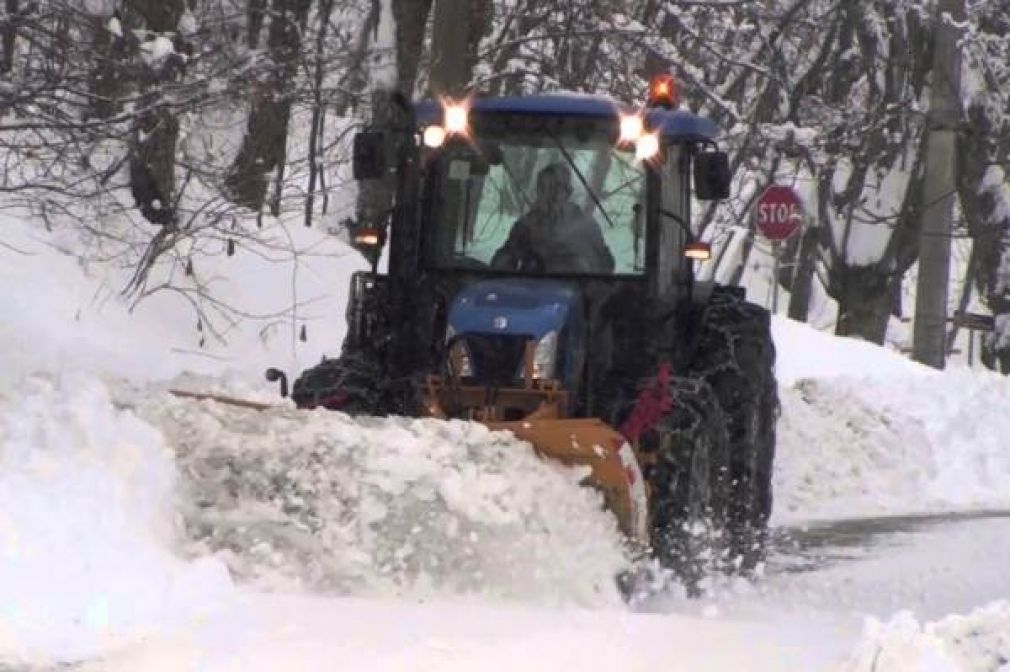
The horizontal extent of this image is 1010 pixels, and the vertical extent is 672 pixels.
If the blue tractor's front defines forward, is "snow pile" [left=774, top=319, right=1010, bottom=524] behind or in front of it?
behind

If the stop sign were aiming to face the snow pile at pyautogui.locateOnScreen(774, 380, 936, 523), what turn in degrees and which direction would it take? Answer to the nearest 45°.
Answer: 0° — it already faces it

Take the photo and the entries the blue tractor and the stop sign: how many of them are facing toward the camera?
2

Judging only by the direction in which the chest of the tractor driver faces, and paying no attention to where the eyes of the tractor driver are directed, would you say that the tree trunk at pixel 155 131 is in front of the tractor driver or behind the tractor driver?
behind

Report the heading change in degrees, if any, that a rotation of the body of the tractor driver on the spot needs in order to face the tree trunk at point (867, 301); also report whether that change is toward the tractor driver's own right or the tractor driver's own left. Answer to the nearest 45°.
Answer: approximately 180°

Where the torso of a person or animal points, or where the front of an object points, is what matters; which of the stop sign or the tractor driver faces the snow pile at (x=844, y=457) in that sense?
the stop sign

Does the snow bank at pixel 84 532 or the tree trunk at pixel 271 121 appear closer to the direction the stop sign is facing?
the snow bank

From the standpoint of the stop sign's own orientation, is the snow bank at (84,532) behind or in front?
in front

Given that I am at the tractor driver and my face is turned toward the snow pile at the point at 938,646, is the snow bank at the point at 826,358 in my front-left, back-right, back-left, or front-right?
back-left

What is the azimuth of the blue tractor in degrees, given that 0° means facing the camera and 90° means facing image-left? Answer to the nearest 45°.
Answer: approximately 0°

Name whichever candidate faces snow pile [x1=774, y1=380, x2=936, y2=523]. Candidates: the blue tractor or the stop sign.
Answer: the stop sign

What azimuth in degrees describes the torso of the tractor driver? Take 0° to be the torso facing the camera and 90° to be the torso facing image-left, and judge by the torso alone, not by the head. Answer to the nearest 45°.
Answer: approximately 0°

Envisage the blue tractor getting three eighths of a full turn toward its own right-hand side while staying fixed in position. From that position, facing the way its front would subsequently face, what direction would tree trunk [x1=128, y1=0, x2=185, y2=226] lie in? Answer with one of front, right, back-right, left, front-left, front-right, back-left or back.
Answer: front
